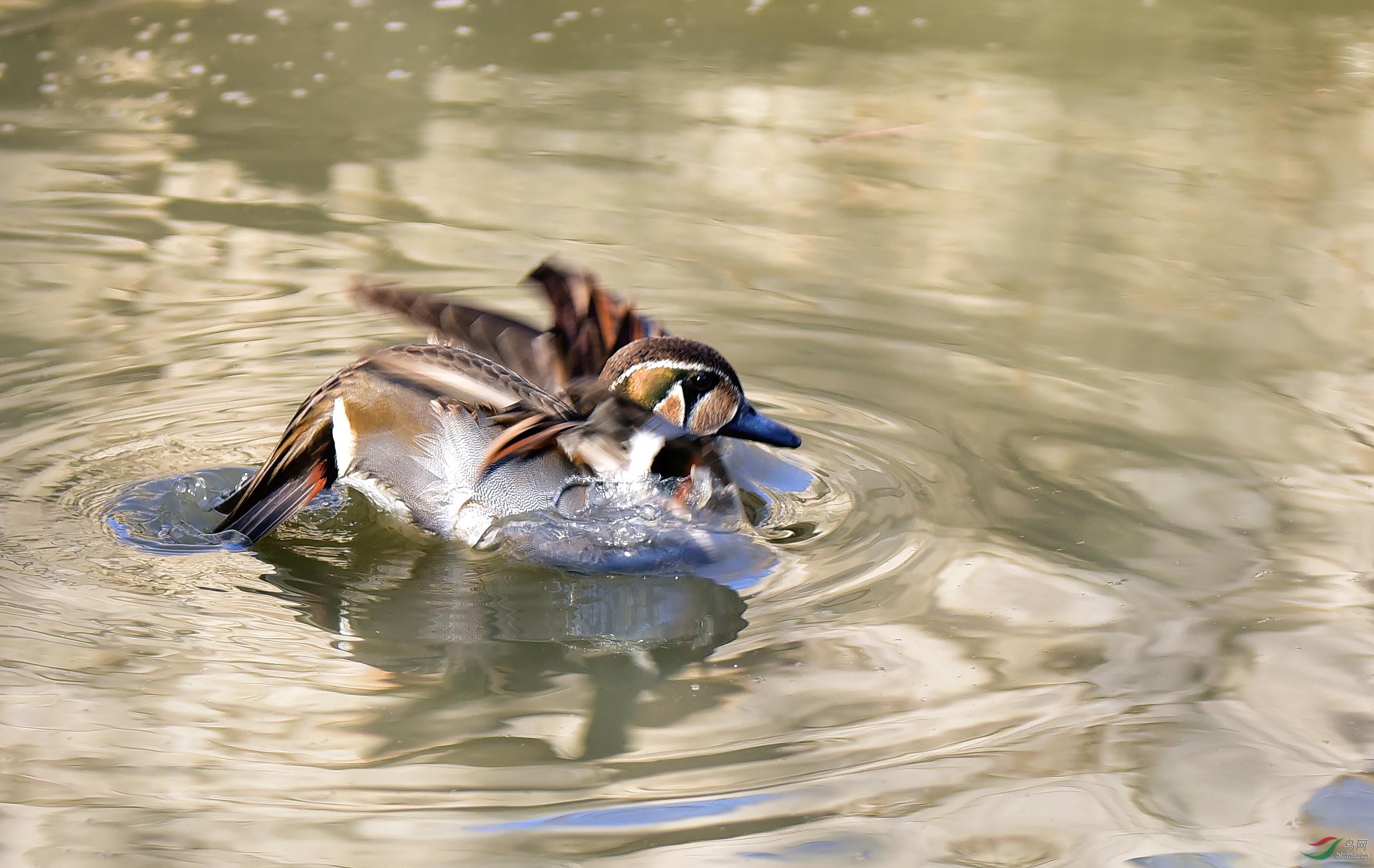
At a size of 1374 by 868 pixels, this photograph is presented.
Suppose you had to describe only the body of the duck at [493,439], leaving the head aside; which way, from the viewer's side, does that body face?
to the viewer's right
